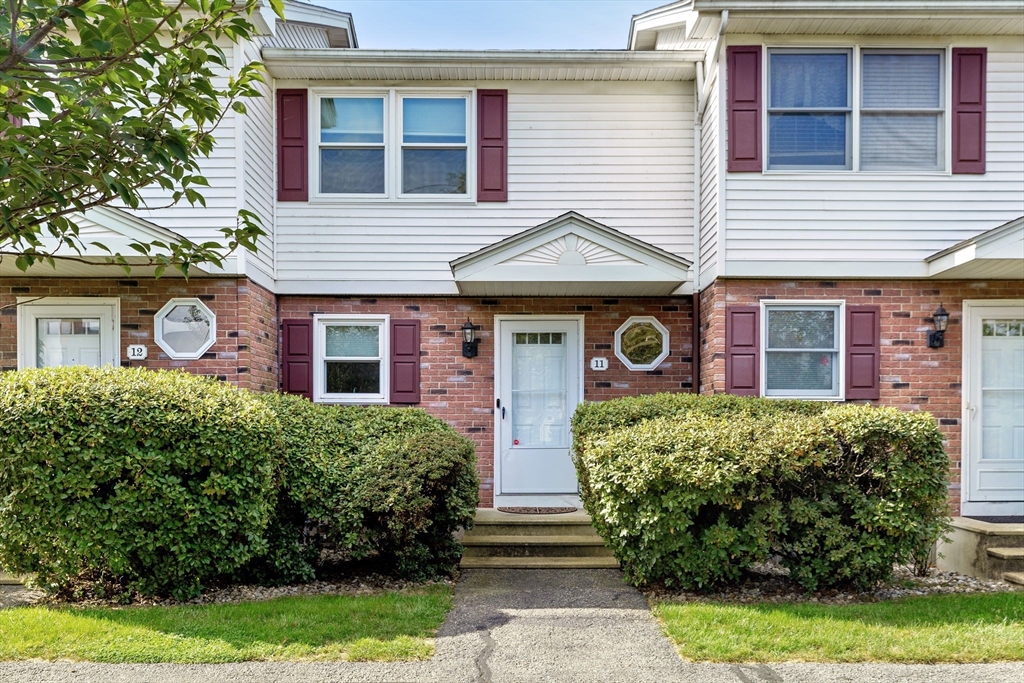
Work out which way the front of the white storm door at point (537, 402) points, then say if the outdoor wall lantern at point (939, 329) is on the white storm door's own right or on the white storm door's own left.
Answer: on the white storm door's own left

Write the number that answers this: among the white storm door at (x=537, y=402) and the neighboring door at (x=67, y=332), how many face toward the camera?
2

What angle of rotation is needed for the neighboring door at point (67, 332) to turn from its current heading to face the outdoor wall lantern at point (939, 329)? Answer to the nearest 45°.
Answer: approximately 45° to its left

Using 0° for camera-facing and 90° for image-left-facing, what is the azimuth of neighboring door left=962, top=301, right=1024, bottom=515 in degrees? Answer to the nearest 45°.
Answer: approximately 0°

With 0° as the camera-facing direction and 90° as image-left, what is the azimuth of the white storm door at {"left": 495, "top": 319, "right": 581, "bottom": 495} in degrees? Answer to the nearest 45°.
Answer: approximately 0°

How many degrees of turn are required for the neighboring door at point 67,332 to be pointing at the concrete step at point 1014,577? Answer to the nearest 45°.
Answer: approximately 45° to its left

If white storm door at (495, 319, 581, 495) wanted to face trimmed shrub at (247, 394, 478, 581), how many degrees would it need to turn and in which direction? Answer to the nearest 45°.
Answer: approximately 45° to its right

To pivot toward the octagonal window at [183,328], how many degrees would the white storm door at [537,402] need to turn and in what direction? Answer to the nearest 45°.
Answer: approximately 90° to its right

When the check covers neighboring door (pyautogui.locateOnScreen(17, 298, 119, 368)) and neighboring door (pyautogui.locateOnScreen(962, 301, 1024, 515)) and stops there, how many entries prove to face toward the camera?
2
